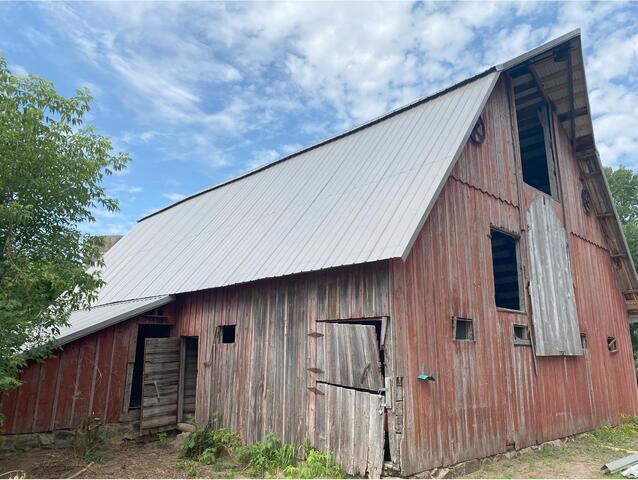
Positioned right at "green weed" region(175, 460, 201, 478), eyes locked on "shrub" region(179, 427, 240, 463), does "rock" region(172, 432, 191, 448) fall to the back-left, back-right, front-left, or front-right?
front-left

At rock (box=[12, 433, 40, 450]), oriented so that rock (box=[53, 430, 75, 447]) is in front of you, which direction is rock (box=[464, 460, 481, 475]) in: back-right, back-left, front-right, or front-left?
front-right
